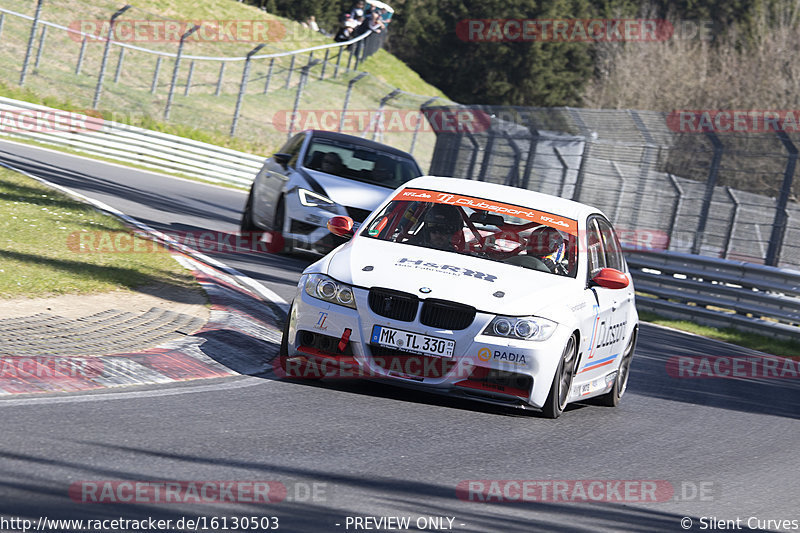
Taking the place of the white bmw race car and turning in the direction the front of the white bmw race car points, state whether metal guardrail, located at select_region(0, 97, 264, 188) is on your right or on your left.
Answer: on your right

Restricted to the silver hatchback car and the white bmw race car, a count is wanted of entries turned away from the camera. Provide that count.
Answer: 0

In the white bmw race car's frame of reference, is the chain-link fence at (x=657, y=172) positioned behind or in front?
behind

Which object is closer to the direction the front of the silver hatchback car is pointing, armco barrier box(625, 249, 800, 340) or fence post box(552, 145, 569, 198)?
the armco barrier

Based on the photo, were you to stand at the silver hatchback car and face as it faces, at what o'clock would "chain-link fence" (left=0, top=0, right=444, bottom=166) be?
The chain-link fence is roughly at 7 o'clock from the silver hatchback car.

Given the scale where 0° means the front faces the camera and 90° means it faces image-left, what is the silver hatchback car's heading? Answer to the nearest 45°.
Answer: approximately 315°

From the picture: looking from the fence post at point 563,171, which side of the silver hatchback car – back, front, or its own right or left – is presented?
left

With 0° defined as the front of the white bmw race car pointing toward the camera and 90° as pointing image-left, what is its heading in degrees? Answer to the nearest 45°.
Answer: approximately 45°

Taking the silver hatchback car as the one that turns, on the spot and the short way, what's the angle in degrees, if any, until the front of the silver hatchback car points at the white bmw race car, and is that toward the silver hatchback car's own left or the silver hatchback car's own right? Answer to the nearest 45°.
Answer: approximately 45° to the silver hatchback car's own right
